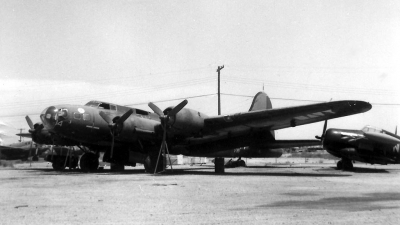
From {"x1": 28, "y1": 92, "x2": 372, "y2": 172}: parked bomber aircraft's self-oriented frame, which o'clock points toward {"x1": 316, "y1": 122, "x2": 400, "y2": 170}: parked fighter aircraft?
{"x1": 316, "y1": 122, "x2": 400, "y2": 170}: parked fighter aircraft is roughly at 7 o'clock from {"x1": 28, "y1": 92, "x2": 372, "y2": 172}: parked bomber aircraft.

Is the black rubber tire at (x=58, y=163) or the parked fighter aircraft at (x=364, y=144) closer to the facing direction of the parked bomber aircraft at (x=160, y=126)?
the black rubber tire

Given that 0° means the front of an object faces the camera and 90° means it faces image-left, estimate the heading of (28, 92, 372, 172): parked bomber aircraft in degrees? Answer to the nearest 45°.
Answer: approximately 45°
